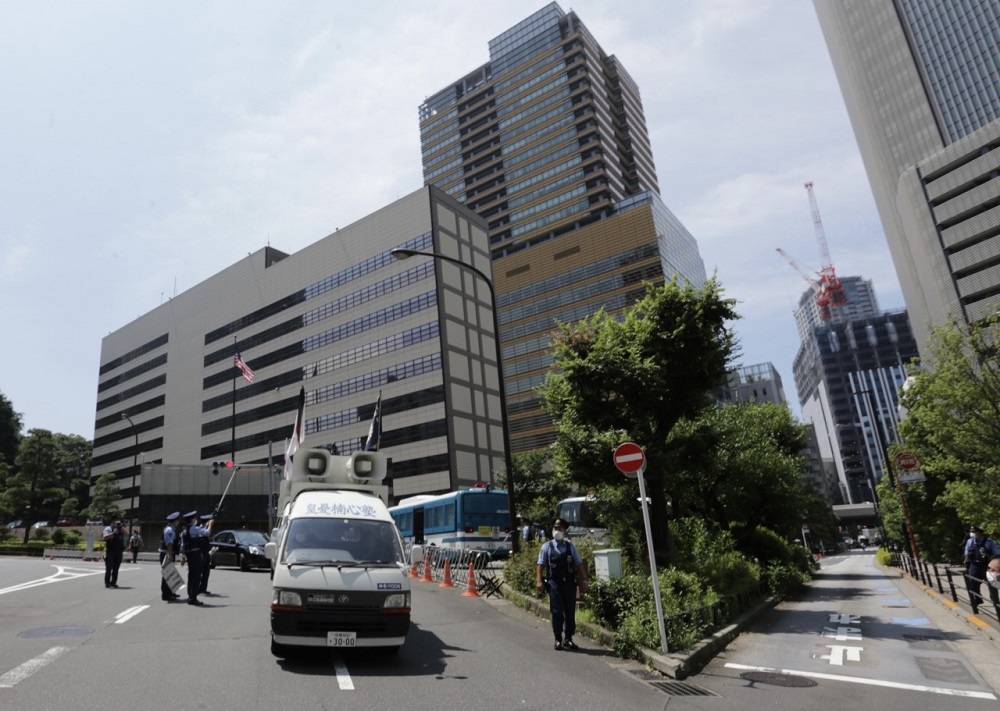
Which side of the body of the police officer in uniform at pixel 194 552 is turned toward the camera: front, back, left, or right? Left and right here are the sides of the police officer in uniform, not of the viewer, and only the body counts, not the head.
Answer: right

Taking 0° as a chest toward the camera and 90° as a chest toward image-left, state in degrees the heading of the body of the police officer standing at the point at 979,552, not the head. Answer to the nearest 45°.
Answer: approximately 45°

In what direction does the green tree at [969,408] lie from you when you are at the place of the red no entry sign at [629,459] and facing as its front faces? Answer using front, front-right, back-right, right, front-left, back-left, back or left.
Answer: back-left

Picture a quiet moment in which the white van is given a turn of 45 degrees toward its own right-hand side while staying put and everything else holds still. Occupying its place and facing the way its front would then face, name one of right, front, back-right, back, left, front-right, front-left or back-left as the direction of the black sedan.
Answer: back-right

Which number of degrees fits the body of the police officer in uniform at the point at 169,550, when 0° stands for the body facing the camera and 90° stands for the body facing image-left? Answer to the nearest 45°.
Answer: approximately 270°
